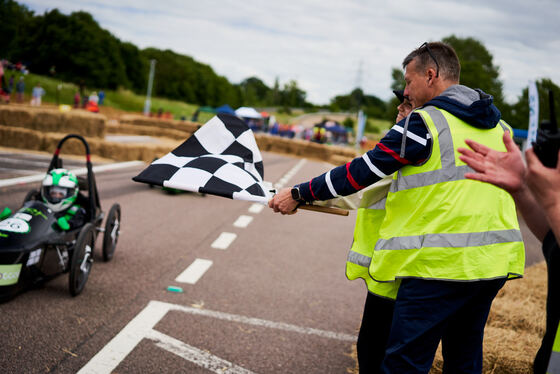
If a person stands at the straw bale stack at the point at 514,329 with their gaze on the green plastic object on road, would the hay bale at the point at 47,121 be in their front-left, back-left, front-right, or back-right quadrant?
front-right

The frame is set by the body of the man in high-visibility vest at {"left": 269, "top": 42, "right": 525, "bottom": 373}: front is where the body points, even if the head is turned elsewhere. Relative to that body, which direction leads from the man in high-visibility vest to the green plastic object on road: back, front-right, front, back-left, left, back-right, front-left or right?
front

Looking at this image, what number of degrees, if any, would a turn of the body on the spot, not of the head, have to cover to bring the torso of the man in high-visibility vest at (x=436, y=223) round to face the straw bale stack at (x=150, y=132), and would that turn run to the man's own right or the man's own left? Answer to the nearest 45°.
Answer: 0° — they already face it

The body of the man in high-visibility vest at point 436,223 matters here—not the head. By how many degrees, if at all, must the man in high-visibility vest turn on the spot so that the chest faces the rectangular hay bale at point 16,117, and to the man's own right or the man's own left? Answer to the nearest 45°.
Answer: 0° — they already face it

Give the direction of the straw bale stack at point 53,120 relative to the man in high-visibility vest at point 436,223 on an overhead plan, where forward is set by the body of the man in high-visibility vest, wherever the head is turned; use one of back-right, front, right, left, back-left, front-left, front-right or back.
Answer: front

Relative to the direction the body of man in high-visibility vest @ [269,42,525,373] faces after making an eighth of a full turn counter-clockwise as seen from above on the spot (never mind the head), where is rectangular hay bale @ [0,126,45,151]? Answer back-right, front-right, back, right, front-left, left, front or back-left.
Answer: front-right

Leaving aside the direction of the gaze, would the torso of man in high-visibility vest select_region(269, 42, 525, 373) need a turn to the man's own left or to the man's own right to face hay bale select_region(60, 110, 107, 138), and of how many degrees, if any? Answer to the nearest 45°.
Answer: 0° — they already face it

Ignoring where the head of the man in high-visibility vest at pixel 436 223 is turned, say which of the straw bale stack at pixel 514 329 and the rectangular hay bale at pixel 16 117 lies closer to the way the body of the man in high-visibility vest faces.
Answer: the rectangular hay bale

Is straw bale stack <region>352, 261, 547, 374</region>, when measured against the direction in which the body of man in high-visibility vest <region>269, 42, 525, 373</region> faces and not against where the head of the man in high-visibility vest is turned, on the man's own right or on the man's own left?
on the man's own right

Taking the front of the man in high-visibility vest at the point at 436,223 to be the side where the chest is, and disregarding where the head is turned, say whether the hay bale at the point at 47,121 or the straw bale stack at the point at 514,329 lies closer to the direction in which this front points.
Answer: the hay bale

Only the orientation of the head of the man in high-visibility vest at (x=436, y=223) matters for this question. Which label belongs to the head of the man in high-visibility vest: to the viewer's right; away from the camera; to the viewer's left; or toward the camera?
to the viewer's left

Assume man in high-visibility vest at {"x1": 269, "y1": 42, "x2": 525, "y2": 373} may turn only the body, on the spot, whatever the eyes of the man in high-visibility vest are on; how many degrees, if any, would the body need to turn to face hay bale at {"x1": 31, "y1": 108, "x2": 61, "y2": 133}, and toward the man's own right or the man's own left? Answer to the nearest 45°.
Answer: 0° — they already face it

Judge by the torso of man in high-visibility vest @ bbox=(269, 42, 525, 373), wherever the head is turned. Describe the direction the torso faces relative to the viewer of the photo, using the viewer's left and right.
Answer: facing away from the viewer and to the left of the viewer
